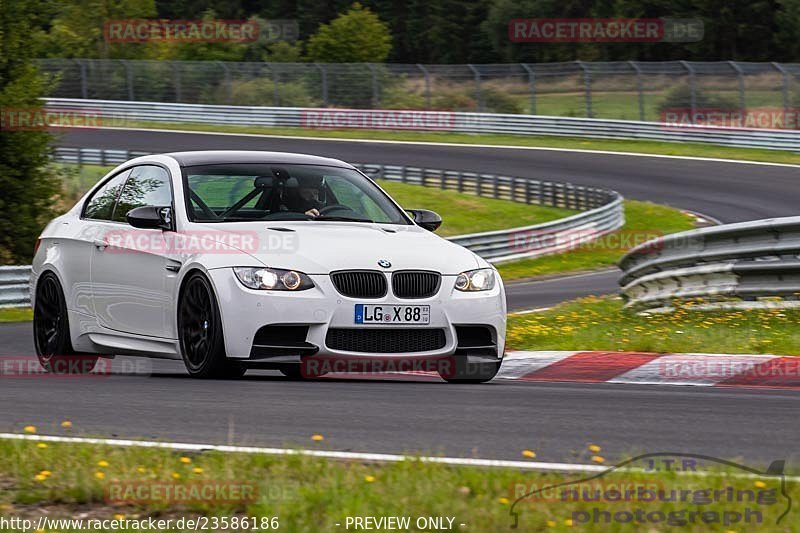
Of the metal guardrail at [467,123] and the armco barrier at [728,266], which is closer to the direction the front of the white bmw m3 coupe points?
the armco barrier

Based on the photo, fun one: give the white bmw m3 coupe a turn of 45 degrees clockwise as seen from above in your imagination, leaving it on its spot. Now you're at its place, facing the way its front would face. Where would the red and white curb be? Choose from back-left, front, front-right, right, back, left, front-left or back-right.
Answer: left

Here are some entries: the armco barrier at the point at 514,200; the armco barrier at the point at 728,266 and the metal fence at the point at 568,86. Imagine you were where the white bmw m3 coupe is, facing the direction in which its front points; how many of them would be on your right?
0

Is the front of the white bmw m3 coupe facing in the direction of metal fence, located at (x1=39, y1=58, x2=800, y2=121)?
no

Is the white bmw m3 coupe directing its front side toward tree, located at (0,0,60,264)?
no

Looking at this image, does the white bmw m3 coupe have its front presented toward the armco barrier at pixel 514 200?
no

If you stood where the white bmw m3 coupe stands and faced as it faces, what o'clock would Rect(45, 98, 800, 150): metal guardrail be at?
The metal guardrail is roughly at 8 o'clock from the white bmw m3 coupe.

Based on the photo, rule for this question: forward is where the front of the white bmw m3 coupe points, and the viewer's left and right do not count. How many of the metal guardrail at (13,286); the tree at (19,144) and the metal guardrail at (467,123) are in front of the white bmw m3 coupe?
0

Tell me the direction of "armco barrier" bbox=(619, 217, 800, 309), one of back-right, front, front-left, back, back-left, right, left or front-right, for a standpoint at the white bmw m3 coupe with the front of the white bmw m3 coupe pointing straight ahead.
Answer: left

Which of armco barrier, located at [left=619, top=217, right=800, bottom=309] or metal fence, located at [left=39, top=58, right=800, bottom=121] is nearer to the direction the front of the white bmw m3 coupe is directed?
the armco barrier

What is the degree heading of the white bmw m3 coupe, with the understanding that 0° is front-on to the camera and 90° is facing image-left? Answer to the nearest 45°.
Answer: approximately 315°

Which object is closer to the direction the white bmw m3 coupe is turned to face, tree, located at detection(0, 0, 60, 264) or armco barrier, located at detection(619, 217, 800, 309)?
the armco barrier

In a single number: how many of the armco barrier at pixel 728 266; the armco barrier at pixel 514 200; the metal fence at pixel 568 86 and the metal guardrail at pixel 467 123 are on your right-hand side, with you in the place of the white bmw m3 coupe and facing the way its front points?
0
